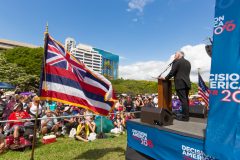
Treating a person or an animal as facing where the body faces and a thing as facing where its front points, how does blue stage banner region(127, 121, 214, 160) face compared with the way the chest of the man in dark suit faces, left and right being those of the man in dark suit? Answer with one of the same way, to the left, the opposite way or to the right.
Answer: to the left

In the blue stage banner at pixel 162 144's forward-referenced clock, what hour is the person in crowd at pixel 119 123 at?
The person in crowd is roughly at 4 o'clock from the blue stage banner.

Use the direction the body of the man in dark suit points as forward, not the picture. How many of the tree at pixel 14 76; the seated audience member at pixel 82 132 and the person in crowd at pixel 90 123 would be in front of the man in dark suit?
3

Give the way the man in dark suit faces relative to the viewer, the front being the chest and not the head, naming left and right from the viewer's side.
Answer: facing away from the viewer and to the left of the viewer

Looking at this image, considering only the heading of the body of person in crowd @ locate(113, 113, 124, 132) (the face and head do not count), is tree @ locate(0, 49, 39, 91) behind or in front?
behind

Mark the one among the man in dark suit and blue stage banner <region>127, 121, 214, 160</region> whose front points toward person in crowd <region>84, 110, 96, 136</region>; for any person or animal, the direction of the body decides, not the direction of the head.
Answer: the man in dark suit

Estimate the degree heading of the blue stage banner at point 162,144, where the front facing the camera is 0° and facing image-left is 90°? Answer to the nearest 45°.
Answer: approximately 45°

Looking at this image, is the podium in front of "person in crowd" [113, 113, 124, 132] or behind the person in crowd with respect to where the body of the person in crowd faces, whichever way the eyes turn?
in front

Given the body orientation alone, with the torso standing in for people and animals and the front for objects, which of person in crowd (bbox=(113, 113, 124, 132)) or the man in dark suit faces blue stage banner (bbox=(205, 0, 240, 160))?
the person in crowd

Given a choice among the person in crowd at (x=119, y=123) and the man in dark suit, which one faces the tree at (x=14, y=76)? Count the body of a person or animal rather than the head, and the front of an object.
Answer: the man in dark suit
